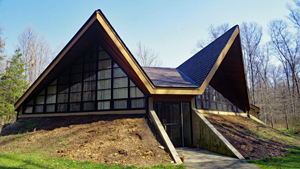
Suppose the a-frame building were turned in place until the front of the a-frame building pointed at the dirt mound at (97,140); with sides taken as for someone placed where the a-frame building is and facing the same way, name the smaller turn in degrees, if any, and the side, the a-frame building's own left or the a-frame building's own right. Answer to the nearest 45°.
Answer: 0° — it already faces it

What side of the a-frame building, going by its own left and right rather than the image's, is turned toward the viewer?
front

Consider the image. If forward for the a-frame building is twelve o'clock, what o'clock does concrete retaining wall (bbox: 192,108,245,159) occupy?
The concrete retaining wall is roughly at 10 o'clock from the a-frame building.

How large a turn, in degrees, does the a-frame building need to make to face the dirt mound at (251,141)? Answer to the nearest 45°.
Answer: approximately 90° to its left
